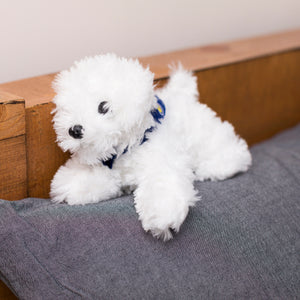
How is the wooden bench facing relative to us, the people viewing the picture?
facing the viewer and to the right of the viewer

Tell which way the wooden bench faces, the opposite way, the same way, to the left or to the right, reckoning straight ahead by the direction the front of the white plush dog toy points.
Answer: to the left

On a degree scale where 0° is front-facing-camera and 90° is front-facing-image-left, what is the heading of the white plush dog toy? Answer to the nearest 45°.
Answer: approximately 45°
